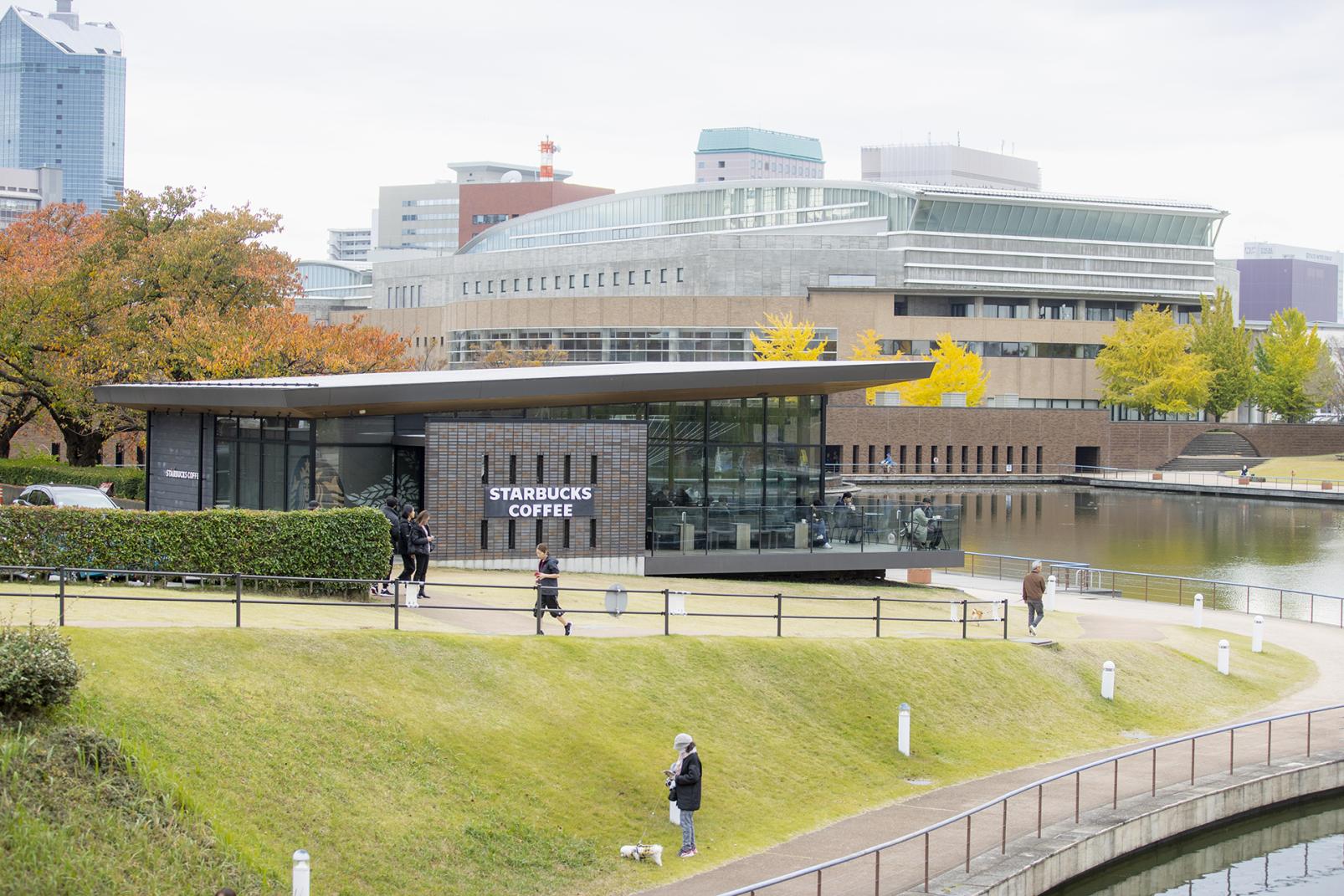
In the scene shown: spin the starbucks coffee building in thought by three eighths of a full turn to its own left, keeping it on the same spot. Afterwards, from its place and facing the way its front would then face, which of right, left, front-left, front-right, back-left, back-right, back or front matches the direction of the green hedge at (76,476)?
left

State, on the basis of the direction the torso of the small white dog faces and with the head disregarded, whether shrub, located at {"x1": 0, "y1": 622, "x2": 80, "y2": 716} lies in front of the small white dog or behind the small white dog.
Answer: in front

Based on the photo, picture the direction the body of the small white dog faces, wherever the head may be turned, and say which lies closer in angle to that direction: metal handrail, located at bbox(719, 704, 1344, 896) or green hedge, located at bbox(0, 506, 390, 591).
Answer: the green hedge

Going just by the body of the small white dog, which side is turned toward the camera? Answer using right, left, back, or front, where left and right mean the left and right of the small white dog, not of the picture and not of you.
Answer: left

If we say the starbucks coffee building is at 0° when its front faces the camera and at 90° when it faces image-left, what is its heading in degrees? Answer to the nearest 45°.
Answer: approximately 0°

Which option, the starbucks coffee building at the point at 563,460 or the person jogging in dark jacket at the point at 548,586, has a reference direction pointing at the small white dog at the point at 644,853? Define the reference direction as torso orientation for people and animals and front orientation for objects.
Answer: the starbucks coffee building

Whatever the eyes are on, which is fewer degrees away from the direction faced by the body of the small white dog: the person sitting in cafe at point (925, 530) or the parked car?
the parked car

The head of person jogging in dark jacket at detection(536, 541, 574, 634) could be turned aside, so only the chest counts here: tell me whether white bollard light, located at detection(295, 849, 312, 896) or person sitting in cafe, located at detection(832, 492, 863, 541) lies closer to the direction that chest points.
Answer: the white bollard light
